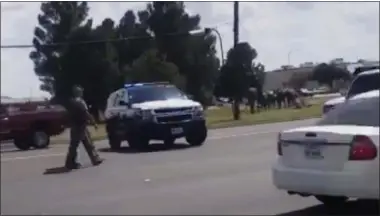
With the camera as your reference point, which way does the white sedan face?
facing away from the viewer and to the right of the viewer

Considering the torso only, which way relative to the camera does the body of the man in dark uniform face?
to the viewer's right

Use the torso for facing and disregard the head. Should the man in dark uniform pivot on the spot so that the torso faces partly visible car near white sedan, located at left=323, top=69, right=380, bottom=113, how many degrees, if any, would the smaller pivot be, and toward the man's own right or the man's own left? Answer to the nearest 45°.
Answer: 0° — they already face it

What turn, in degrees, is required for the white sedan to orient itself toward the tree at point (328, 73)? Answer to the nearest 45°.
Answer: approximately 45° to its left
